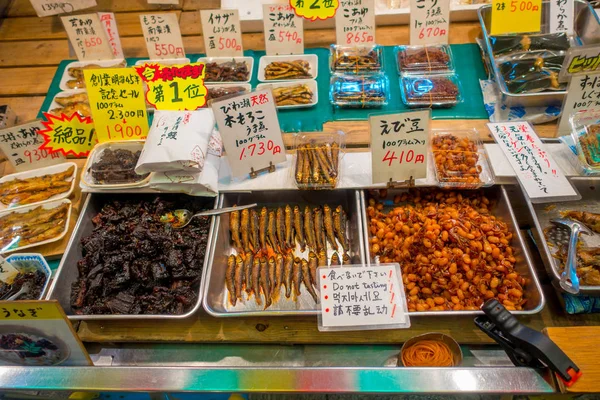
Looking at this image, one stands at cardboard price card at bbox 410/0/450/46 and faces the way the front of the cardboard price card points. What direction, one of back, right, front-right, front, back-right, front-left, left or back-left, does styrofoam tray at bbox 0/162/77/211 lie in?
front-right

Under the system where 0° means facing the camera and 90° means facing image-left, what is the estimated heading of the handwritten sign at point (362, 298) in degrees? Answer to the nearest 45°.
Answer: approximately 0°

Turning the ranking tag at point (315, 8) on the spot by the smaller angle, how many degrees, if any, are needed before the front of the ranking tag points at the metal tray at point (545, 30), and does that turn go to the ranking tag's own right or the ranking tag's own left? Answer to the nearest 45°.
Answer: approximately 90° to the ranking tag's own left

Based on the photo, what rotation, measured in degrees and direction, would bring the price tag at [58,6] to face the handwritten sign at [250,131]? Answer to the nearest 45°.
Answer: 0° — it already faces it

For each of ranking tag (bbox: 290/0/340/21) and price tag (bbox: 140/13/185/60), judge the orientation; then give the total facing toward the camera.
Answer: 2

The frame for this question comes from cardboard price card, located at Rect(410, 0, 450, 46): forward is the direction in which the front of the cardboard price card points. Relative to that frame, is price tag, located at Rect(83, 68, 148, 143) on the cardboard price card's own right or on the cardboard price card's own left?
on the cardboard price card's own right

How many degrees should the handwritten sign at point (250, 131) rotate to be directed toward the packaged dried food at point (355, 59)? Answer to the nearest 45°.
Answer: approximately 135° to its left

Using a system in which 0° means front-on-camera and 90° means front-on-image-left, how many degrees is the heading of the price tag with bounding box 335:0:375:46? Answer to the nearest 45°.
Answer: approximately 0°
